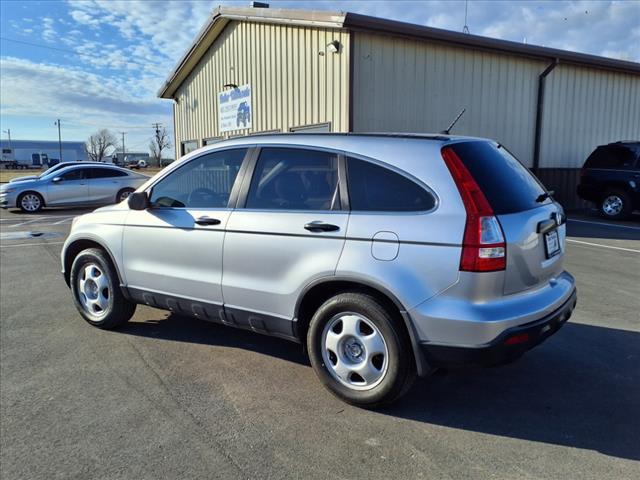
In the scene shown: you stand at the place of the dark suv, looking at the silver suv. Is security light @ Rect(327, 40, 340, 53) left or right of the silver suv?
right

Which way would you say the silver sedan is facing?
to the viewer's left

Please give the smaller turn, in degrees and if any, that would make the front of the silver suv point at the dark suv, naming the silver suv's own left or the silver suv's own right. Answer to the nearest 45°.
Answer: approximately 90° to the silver suv's own right

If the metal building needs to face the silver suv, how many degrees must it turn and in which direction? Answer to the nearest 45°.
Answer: approximately 45° to its left

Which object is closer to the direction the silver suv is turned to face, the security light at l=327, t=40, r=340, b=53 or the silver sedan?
the silver sedan

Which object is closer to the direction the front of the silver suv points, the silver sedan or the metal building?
the silver sedan

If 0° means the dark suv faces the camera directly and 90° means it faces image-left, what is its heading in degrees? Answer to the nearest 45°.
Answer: approximately 270°

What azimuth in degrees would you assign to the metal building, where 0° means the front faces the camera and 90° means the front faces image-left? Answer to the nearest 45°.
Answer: approximately 45°

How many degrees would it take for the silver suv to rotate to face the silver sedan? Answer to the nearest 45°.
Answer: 0° — it already faces it

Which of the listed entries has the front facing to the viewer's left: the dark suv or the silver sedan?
the silver sedan

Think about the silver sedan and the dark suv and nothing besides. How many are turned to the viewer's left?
1
